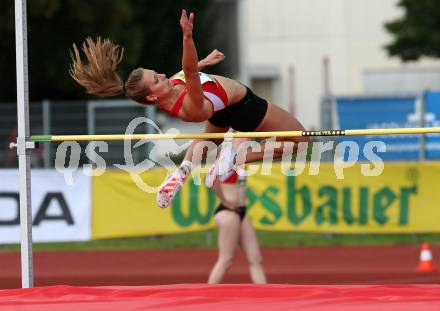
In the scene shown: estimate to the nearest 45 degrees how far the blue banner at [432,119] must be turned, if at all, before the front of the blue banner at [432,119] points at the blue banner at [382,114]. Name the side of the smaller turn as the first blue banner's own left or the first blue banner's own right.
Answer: approximately 90° to the first blue banner's own right

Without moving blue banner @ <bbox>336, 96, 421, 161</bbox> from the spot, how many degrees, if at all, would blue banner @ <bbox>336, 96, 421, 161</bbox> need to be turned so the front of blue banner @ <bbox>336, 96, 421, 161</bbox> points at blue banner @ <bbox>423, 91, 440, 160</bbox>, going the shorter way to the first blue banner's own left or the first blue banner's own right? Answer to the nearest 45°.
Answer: approximately 90° to the first blue banner's own left

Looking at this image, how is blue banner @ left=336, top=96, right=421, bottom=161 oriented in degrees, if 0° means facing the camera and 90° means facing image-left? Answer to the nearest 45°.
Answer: approximately 0°

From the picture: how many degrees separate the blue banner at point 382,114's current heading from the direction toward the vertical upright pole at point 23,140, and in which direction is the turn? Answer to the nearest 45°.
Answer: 0° — it already faces it

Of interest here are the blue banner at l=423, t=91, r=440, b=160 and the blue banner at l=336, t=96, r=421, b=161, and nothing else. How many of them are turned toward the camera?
2

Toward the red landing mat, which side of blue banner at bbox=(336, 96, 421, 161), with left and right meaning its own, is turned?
front

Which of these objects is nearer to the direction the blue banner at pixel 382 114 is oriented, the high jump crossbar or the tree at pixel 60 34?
the high jump crossbar

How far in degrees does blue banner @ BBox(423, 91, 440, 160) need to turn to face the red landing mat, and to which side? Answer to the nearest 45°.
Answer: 0° — it already faces it

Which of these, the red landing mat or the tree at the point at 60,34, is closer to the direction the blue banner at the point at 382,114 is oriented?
the red landing mat

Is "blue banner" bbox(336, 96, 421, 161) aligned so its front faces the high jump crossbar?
yes

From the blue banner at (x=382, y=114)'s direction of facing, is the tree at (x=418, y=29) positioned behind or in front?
behind
